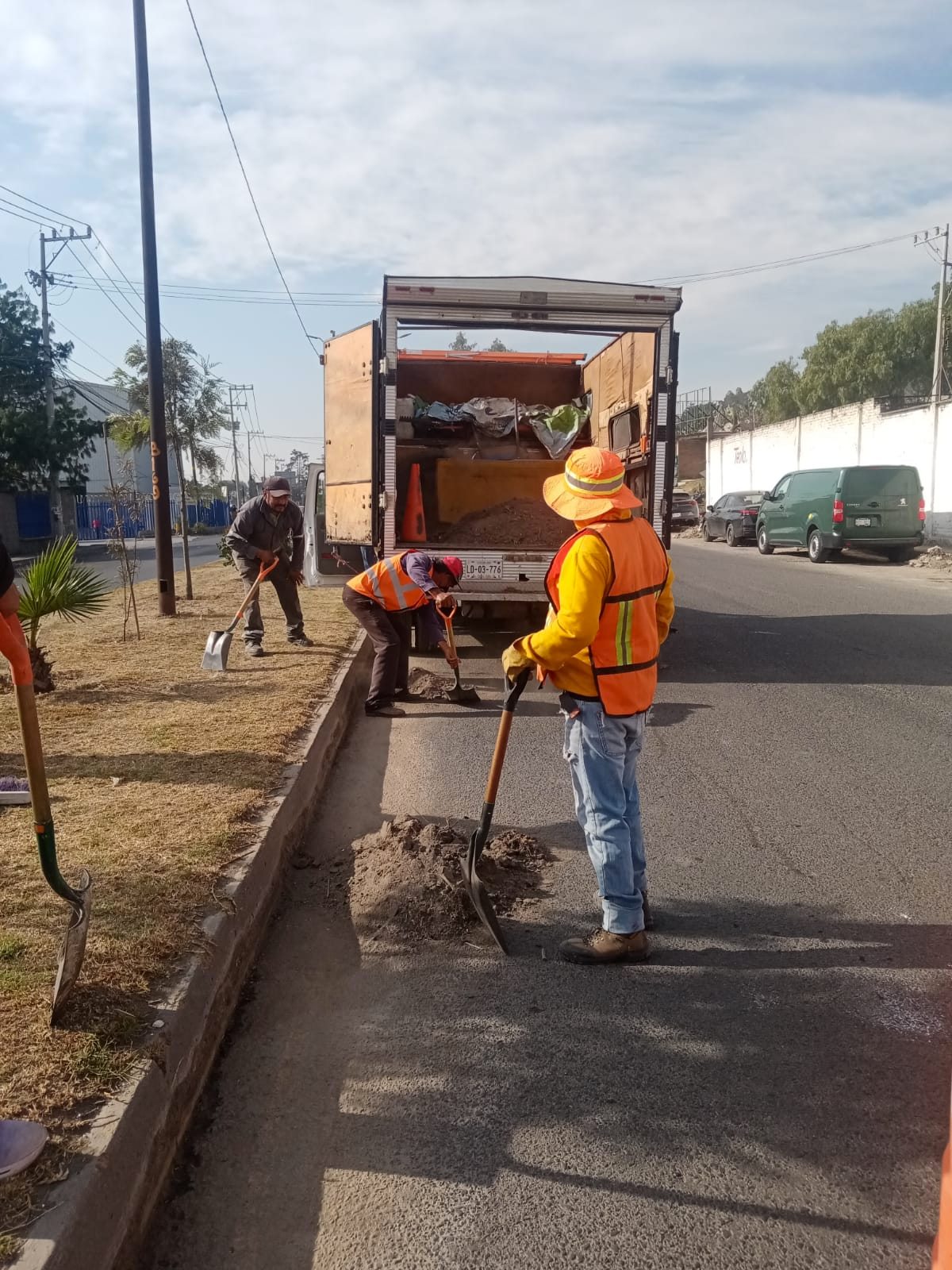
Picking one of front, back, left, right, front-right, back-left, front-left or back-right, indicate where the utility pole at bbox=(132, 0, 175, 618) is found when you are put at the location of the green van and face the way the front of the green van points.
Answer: left

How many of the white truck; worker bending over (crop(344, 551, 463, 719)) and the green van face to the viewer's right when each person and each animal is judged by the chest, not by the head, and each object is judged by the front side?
1

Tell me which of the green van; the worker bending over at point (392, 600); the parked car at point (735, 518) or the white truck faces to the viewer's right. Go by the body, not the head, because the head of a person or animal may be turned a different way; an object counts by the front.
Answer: the worker bending over

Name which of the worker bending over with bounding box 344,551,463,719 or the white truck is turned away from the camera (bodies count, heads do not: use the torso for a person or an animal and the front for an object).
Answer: the white truck

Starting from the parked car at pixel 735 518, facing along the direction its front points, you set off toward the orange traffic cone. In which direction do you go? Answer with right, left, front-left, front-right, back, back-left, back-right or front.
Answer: back-left

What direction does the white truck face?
away from the camera

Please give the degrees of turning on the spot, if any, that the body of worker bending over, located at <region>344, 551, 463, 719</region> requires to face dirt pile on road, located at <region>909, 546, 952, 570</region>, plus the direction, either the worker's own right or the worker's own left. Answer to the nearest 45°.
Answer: approximately 45° to the worker's own left

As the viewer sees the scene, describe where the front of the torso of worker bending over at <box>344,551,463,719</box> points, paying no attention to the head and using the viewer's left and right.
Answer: facing to the right of the viewer

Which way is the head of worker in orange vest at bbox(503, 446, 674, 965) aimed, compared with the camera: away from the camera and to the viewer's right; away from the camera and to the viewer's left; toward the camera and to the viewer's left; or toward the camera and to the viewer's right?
away from the camera and to the viewer's left

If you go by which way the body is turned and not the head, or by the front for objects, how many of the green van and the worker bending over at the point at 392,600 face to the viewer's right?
1

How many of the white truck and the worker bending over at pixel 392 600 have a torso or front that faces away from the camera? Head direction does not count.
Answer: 1

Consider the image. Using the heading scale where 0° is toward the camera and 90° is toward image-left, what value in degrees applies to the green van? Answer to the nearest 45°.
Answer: approximately 135°

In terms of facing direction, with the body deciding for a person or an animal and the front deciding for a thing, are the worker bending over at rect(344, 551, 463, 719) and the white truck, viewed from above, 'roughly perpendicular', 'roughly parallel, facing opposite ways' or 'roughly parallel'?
roughly perpendicular
